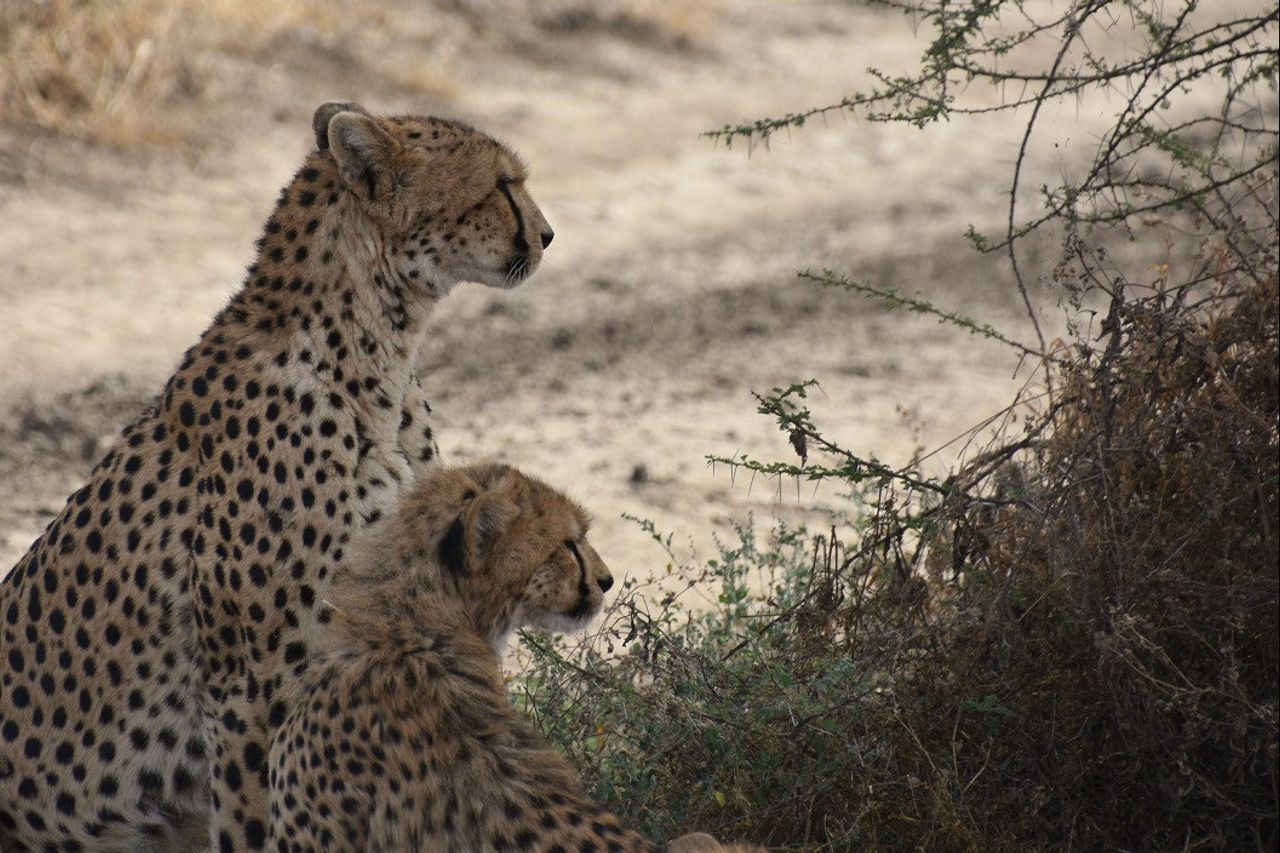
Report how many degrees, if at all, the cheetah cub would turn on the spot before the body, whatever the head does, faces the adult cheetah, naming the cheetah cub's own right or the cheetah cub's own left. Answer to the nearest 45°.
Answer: approximately 90° to the cheetah cub's own left

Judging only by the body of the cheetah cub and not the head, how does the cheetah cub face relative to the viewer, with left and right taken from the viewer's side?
facing away from the viewer and to the right of the viewer

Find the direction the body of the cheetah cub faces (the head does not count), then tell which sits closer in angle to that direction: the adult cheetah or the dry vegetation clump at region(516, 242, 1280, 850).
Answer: the dry vegetation clump

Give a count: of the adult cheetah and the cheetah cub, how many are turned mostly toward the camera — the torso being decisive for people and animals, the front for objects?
0

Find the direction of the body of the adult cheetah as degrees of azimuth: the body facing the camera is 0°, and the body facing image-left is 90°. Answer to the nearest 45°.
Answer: approximately 270°

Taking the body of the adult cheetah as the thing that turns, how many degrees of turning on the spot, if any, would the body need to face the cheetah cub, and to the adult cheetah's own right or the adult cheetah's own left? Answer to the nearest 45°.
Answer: approximately 45° to the adult cheetah's own right

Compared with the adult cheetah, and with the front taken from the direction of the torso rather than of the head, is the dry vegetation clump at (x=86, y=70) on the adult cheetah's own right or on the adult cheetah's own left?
on the adult cheetah's own left

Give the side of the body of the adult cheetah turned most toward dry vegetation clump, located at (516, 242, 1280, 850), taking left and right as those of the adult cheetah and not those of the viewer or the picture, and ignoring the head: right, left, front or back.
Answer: front
